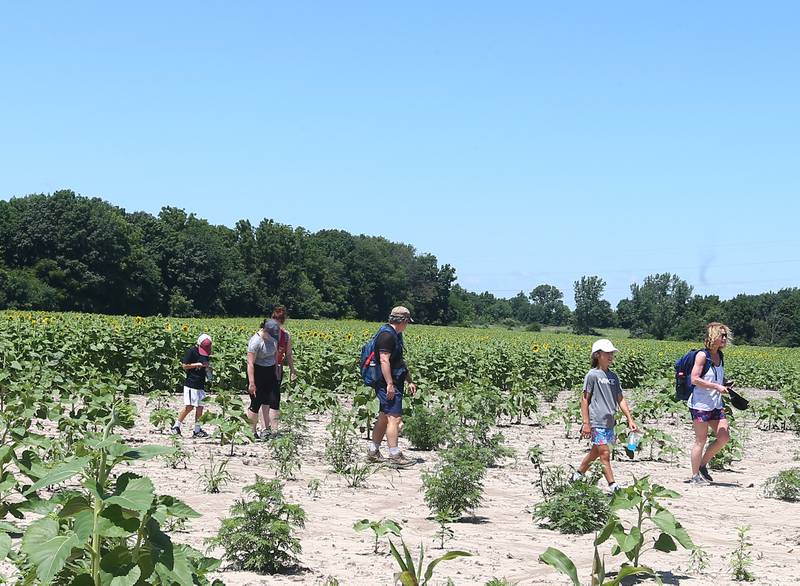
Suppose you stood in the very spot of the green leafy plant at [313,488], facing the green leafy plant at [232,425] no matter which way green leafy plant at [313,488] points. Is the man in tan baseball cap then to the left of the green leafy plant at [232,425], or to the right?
right

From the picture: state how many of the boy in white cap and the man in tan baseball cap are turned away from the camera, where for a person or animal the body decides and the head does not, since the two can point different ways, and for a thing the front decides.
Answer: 0

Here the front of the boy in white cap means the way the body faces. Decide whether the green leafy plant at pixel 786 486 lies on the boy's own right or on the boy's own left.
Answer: on the boy's own left
